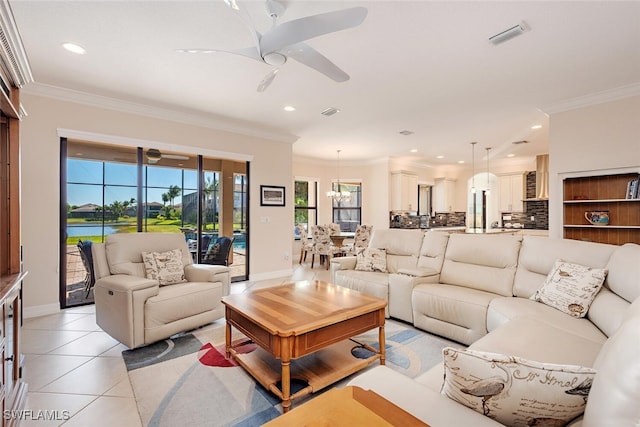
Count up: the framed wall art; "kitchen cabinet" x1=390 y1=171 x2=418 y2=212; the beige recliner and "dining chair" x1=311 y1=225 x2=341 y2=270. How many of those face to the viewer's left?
0

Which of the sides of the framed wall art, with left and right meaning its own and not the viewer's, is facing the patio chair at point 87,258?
right

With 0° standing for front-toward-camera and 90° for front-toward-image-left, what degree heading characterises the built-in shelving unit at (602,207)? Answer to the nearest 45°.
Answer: approximately 45°

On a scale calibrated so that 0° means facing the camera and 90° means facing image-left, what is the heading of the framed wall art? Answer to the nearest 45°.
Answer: approximately 315°

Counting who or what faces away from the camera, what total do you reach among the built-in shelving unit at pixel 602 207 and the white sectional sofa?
0

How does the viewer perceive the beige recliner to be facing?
facing the viewer and to the right of the viewer

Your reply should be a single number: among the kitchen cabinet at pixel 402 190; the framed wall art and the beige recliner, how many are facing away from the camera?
0

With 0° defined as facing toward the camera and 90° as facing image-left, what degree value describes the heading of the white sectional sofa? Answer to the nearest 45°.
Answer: approximately 45°

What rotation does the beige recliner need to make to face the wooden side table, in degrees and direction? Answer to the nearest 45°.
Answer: approximately 45° to its right

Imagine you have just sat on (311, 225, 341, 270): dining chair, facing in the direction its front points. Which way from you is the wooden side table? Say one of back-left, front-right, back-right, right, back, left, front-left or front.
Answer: back-right

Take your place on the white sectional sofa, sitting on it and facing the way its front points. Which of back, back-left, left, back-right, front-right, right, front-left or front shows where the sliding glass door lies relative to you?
front-right

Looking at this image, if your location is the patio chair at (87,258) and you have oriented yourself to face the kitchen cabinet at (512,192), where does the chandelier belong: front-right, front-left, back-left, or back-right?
front-left

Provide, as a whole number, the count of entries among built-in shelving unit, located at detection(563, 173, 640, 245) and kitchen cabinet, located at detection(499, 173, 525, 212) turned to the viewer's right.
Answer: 0

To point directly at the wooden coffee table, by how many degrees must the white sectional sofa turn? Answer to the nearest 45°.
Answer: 0° — it already faces it

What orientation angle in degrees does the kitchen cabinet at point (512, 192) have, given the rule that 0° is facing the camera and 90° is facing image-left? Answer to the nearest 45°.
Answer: approximately 45°

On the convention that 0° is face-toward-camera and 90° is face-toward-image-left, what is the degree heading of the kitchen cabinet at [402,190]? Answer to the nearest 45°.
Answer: approximately 315°

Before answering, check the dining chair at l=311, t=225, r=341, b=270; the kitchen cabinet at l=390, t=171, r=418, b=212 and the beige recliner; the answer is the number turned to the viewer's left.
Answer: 0

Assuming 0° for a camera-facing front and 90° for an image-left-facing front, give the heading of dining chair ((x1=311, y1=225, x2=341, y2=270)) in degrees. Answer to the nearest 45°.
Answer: approximately 225°
